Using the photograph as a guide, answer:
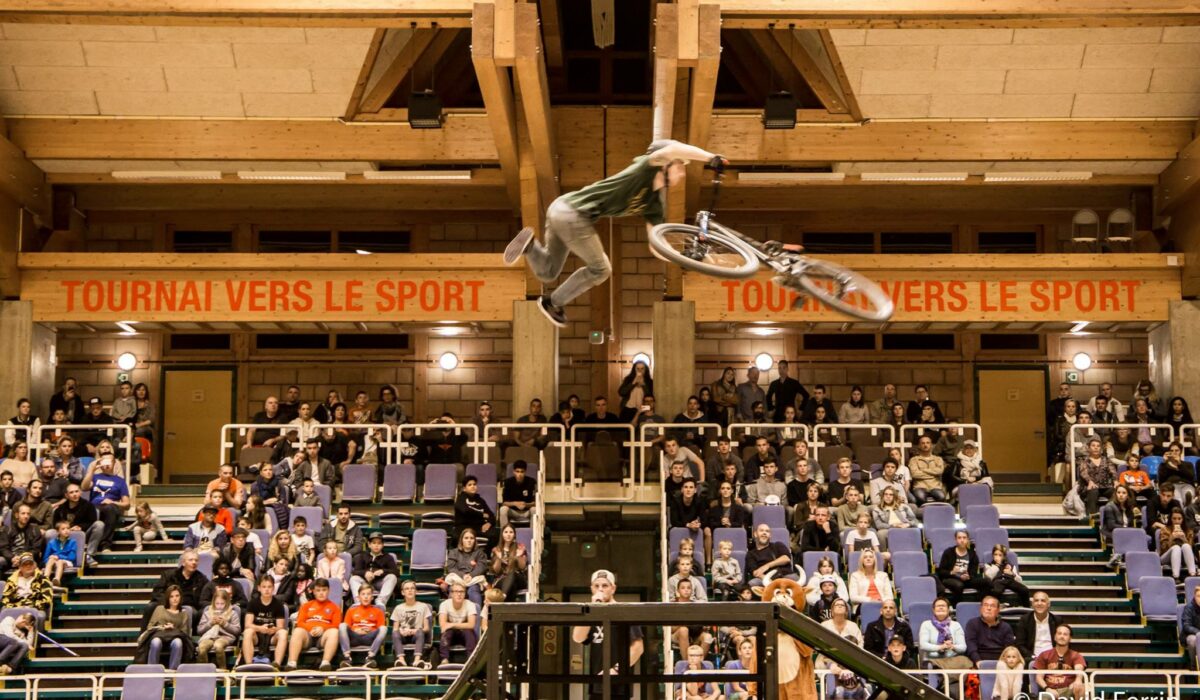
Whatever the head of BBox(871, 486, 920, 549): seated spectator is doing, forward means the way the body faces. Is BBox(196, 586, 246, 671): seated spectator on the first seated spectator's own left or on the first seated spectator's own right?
on the first seated spectator's own right

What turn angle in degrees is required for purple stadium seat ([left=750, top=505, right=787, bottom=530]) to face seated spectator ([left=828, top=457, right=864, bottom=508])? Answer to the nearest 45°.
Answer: approximately 135° to its left
